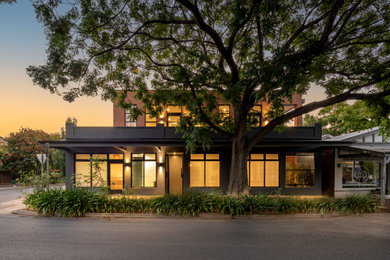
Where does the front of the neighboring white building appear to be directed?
toward the camera

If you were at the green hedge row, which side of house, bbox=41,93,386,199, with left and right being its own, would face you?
front

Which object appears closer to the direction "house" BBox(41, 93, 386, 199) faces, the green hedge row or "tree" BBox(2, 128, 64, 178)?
the green hedge row

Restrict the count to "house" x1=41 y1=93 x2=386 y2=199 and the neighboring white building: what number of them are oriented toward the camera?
2

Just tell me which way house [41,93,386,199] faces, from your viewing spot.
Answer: facing the viewer

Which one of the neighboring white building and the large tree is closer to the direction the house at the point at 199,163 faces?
the large tree
